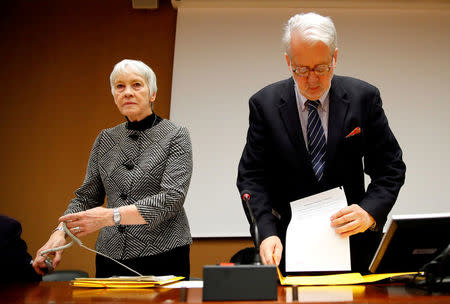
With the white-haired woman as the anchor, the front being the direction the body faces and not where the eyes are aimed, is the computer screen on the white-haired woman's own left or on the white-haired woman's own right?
on the white-haired woman's own left

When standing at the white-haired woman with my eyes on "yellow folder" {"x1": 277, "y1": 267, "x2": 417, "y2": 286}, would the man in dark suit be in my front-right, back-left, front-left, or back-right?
front-left

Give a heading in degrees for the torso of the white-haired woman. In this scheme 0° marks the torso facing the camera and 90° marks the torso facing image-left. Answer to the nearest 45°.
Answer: approximately 45°

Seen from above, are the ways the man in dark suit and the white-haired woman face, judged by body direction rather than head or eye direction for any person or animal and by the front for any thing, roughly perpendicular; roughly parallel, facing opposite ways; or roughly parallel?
roughly parallel

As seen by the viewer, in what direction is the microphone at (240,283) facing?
away from the camera

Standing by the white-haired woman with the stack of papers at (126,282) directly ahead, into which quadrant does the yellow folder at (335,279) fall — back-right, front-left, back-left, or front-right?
front-left

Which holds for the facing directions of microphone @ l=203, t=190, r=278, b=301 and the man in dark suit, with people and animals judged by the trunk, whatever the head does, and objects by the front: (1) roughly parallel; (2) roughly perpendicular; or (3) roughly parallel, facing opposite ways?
roughly parallel, facing opposite ways

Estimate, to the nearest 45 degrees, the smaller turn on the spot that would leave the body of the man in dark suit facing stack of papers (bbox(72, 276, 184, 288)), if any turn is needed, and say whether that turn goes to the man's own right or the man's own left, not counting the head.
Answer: approximately 45° to the man's own right

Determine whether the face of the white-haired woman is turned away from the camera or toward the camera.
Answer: toward the camera

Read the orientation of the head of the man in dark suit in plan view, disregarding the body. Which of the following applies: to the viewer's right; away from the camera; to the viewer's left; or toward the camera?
toward the camera

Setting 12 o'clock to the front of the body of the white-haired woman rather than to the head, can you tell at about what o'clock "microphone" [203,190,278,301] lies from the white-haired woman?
The microphone is roughly at 10 o'clock from the white-haired woman.

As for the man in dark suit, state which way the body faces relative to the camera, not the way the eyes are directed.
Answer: toward the camera
